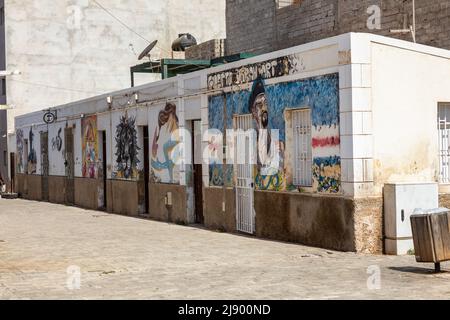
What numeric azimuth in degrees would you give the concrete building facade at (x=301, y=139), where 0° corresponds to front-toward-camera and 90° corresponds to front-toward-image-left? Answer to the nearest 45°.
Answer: approximately 45°

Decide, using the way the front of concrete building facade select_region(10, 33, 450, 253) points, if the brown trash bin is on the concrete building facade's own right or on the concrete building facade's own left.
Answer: on the concrete building facade's own left
